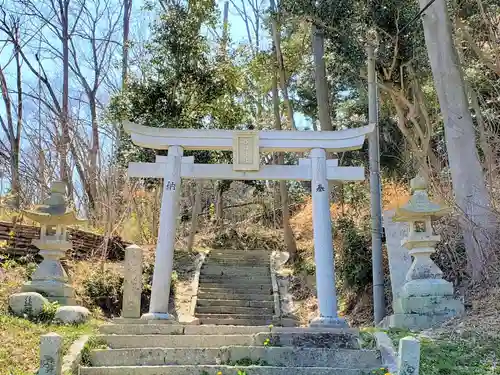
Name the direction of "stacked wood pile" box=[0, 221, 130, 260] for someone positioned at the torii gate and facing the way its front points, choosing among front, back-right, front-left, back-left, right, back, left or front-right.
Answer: back-right

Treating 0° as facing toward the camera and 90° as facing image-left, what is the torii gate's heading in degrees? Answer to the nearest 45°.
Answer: approximately 0°

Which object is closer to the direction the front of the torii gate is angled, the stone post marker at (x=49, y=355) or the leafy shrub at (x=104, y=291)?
the stone post marker

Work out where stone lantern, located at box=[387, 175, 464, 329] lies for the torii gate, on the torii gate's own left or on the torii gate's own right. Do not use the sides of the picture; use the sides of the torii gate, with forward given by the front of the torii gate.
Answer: on the torii gate's own left

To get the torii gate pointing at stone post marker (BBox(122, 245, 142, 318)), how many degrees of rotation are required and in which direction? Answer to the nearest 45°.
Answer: approximately 135° to its right

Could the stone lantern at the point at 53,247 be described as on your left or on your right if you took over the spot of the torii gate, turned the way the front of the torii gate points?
on your right

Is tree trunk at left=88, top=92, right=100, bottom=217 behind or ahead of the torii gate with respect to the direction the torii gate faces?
behind

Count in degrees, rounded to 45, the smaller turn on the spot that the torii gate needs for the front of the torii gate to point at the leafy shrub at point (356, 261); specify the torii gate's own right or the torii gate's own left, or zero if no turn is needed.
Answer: approximately 135° to the torii gate's own left
